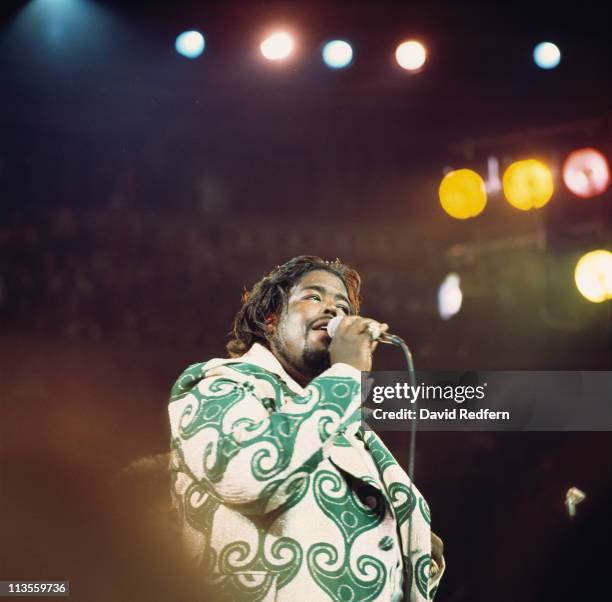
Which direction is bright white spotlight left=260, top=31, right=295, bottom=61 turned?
toward the camera

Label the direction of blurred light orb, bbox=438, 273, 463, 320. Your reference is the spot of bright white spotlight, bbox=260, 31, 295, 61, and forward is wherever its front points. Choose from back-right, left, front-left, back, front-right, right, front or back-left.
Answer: back-left

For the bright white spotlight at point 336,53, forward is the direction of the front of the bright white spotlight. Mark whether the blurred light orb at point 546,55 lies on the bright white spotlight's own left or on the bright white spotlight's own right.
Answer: on the bright white spotlight's own left

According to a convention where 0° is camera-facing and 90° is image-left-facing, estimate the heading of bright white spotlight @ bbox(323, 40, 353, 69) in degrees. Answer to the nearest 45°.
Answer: approximately 0°

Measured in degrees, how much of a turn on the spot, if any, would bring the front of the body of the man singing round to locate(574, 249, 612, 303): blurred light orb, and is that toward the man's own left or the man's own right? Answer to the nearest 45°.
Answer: approximately 90° to the man's own left

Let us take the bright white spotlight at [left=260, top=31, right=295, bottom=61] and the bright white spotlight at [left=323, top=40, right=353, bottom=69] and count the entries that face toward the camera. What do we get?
2
